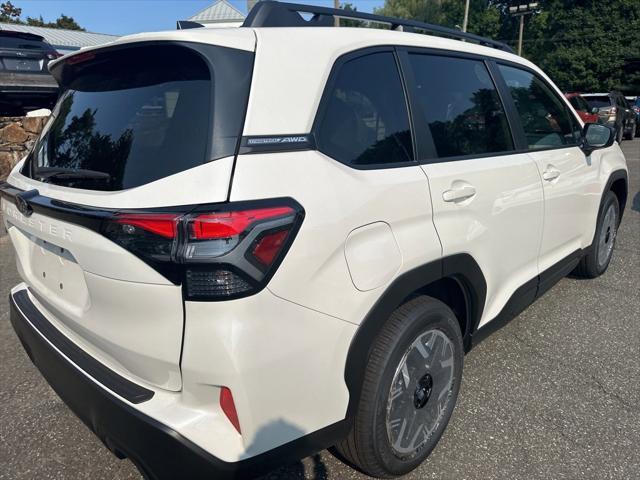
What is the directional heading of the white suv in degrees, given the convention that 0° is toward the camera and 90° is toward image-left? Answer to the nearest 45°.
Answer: approximately 225°

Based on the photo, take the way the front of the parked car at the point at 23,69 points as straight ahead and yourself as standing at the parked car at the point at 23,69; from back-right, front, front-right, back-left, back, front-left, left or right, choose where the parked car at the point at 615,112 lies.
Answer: right

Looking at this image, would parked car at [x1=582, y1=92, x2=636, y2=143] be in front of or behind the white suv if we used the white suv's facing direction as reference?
in front

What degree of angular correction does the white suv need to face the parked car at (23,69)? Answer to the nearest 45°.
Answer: approximately 90° to its left

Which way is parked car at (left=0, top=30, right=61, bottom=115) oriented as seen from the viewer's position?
away from the camera
